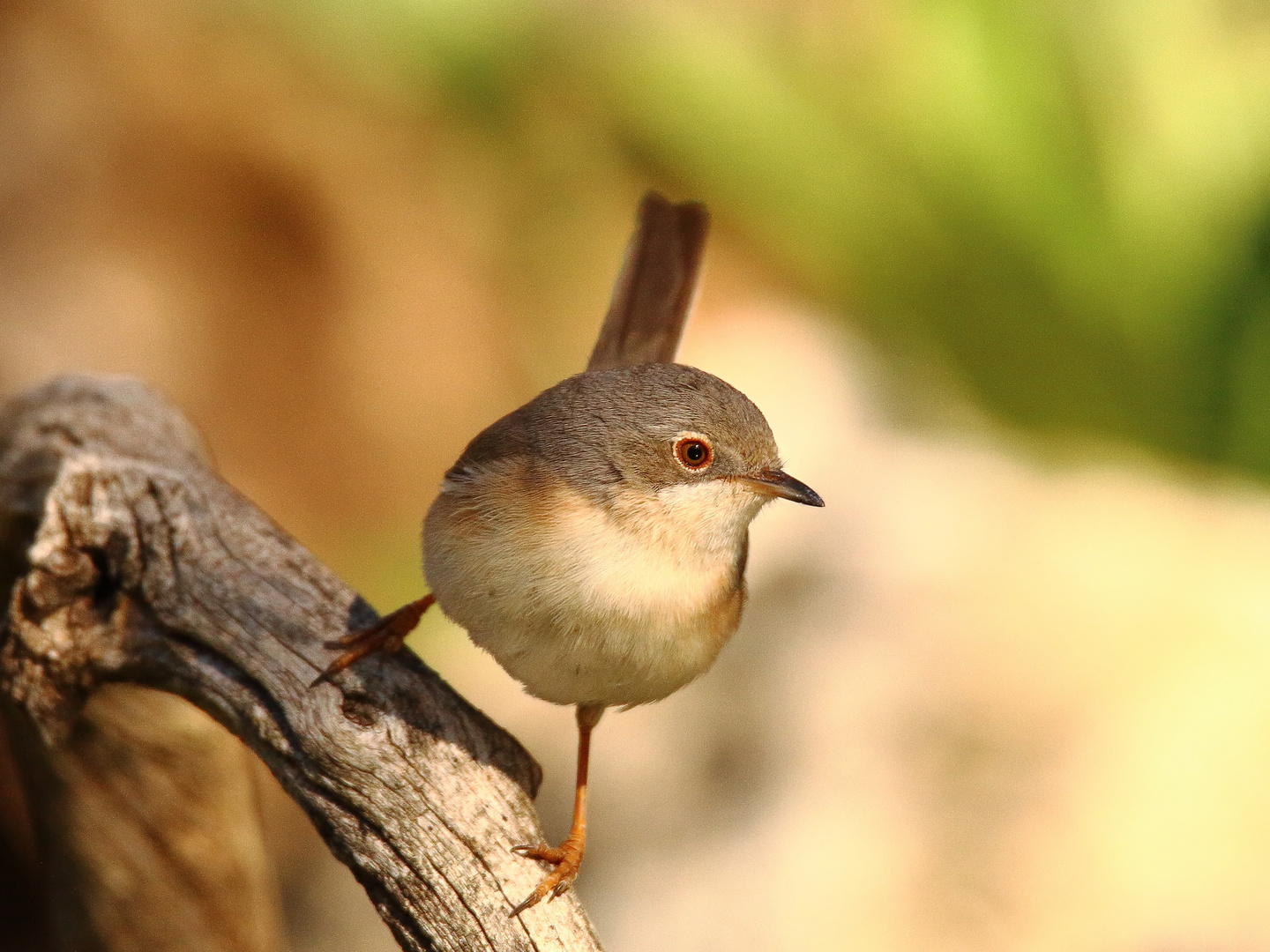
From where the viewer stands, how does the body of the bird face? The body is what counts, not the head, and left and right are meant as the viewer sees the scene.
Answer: facing the viewer and to the right of the viewer
